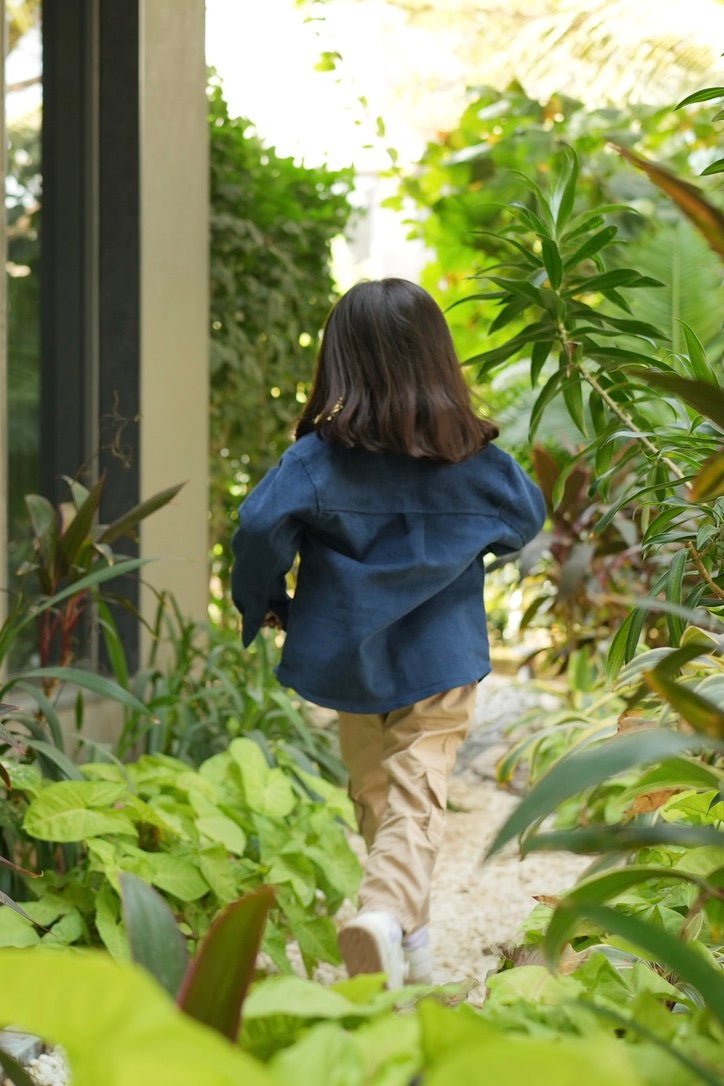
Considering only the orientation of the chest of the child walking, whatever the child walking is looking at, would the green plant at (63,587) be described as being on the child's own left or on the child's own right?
on the child's own left

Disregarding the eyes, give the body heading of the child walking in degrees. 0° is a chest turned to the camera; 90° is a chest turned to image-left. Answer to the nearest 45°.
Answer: approximately 180°

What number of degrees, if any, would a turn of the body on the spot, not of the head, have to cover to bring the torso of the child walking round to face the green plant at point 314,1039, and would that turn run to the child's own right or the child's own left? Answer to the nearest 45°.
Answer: approximately 180°

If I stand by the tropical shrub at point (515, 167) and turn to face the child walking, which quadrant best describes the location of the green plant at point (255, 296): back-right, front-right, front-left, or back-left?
front-right

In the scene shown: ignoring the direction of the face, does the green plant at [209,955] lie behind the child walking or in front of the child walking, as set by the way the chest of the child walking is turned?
behind

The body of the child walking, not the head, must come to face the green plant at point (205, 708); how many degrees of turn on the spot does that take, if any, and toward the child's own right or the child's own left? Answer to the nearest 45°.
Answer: approximately 45° to the child's own left

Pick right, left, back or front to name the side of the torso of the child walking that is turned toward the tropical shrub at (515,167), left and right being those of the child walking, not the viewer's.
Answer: front

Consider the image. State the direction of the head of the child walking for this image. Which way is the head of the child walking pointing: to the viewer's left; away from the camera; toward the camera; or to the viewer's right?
away from the camera
